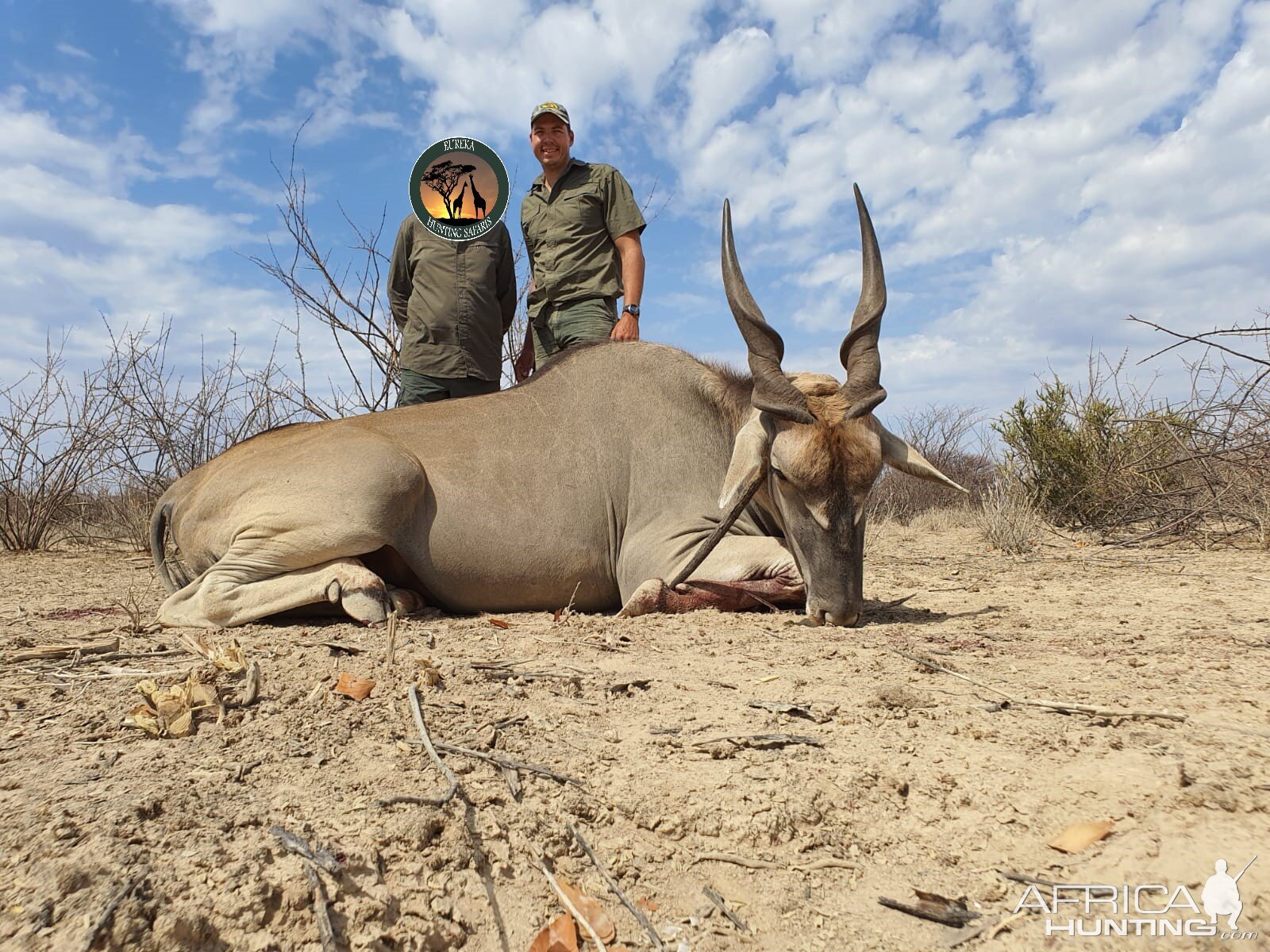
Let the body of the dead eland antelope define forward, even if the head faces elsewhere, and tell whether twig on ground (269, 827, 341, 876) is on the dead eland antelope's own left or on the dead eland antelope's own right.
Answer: on the dead eland antelope's own right

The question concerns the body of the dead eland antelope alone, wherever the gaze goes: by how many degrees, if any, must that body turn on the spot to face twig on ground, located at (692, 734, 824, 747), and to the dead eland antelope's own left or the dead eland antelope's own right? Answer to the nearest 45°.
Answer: approximately 90° to the dead eland antelope's own right

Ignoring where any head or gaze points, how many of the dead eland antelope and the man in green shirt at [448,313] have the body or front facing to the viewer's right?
1

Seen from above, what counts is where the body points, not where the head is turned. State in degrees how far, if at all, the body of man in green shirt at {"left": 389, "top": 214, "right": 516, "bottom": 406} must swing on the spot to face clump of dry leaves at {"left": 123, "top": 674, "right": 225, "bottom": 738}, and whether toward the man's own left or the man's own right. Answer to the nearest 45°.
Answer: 0° — they already face it

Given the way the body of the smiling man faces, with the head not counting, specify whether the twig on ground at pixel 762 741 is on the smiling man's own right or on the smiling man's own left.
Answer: on the smiling man's own left

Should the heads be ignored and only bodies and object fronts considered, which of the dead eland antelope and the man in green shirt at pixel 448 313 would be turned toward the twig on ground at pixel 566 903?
the man in green shirt

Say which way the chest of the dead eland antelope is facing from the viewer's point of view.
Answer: to the viewer's right

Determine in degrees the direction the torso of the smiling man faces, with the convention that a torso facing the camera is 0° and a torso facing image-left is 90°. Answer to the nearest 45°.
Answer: approximately 45°

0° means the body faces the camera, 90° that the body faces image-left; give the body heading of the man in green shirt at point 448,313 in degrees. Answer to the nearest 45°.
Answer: approximately 0°

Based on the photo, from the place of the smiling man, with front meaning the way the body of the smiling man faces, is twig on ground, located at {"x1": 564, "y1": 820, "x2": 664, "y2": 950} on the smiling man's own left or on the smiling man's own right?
on the smiling man's own left

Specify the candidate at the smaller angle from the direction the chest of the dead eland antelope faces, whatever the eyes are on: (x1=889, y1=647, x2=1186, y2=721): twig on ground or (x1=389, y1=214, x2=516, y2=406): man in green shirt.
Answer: the twig on ground

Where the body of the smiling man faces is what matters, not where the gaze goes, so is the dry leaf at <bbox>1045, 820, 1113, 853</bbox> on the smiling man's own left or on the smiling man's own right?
on the smiling man's own left

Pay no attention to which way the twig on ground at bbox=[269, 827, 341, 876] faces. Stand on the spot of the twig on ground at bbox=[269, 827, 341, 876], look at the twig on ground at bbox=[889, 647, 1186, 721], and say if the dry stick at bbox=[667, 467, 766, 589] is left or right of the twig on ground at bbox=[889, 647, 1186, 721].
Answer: left
